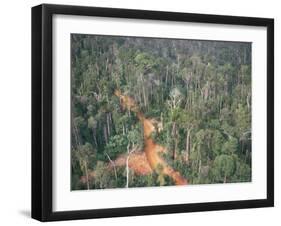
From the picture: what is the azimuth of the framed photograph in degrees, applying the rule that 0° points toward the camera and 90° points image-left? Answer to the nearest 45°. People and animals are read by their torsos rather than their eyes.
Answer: approximately 315°
